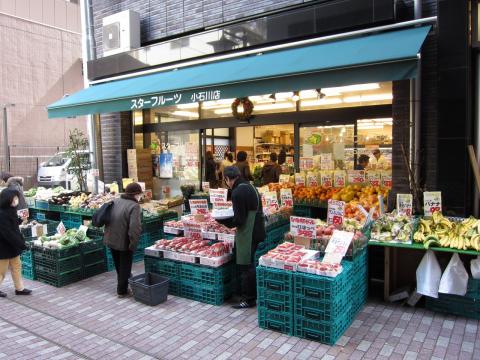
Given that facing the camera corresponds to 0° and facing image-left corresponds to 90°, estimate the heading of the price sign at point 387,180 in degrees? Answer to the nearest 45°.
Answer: approximately 0°

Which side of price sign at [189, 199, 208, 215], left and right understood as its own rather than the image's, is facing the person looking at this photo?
front

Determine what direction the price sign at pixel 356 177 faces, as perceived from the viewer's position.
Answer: facing the viewer

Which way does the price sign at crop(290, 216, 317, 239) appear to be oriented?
toward the camera

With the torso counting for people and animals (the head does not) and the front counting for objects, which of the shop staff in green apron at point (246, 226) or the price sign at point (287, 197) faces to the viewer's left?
the shop staff in green apron

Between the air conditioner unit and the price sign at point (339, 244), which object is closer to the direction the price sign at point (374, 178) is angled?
the price sign

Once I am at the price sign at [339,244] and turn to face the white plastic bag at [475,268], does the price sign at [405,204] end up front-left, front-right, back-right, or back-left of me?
front-left

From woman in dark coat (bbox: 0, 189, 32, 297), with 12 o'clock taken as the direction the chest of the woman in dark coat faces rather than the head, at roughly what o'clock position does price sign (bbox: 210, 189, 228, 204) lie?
The price sign is roughly at 12 o'clock from the woman in dark coat.

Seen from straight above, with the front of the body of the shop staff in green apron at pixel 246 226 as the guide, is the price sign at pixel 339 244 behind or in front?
behind

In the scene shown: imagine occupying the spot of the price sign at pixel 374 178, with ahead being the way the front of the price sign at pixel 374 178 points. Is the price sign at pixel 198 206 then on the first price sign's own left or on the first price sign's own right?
on the first price sign's own right

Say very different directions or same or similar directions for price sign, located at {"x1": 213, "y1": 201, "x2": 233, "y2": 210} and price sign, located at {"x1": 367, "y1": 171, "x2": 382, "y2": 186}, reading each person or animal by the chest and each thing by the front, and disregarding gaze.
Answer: same or similar directions

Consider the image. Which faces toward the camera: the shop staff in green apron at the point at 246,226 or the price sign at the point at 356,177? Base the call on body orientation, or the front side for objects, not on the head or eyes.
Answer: the price sign

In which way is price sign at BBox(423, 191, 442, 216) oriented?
toward the camera

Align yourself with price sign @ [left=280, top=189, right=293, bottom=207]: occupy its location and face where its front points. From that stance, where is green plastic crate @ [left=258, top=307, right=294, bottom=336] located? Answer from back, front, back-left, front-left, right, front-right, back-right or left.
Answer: front
